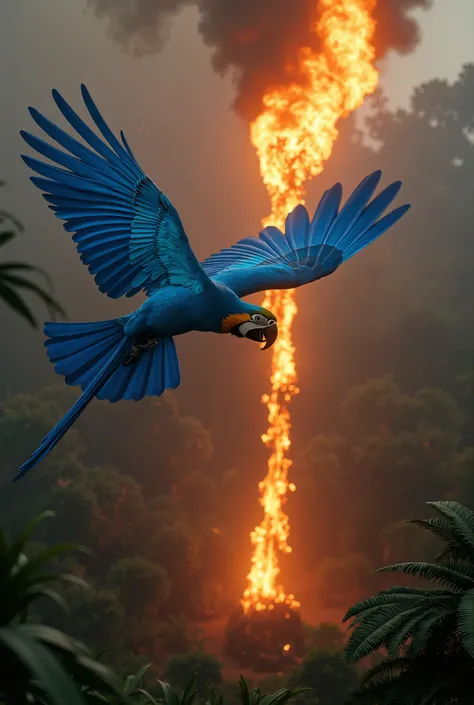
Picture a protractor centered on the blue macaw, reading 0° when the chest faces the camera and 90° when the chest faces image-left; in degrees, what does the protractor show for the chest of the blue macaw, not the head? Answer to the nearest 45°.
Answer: approximately 270°
